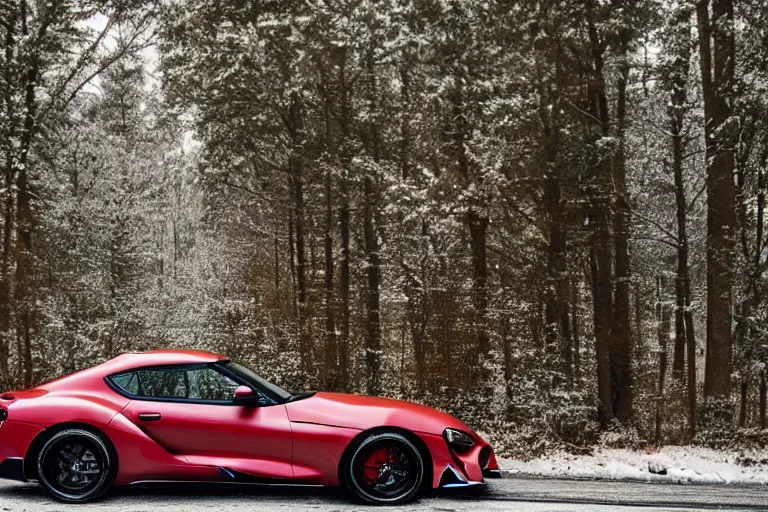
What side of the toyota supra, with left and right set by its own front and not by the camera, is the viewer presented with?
right
